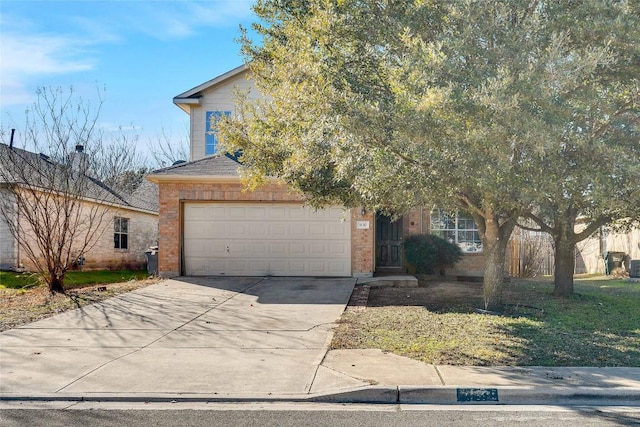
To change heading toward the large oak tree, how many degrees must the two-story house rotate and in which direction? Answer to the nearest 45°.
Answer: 0° — it already faces it

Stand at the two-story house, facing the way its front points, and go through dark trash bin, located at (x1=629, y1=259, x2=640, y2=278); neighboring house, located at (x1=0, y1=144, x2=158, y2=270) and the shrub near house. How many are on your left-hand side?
2

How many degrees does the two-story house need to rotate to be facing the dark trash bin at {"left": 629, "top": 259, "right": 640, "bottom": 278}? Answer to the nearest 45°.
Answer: approximately 90° to its left

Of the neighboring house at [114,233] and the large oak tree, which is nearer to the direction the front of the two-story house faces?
the large oak tree

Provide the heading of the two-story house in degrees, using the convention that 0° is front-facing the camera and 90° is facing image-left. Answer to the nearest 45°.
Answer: approximately 0°

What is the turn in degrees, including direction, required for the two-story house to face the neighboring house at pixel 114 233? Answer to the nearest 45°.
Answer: approximately 135° to its right

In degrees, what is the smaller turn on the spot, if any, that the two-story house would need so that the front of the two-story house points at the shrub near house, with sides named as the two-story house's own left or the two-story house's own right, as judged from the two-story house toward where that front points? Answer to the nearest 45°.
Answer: approximately 90° to the two-story house's own left

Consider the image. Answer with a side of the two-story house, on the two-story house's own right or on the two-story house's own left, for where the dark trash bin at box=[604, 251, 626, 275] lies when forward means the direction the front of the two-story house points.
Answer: on the two-story house's own left

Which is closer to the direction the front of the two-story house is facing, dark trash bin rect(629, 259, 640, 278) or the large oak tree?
the large oak tree
